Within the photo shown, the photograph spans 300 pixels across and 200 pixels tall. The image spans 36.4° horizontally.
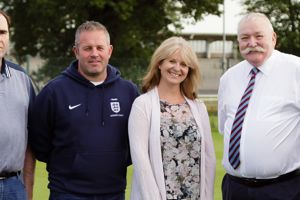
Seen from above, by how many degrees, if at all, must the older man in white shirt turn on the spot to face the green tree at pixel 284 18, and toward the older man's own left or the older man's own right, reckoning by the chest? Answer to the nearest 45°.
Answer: approximately 135° to the older man's own right

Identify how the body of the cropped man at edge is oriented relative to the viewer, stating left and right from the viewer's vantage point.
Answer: facing the viewer

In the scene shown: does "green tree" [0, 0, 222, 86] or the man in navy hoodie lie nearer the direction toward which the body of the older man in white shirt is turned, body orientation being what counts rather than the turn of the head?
the man in navy hoodie

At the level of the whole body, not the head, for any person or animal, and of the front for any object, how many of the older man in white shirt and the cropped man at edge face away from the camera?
0

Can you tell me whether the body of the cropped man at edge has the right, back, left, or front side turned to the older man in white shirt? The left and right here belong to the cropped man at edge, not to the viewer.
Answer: left

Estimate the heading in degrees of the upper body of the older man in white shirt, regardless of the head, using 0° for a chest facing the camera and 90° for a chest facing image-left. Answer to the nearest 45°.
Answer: approximately 45°
